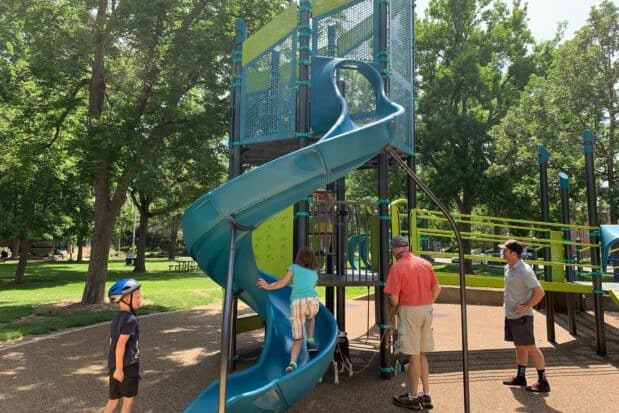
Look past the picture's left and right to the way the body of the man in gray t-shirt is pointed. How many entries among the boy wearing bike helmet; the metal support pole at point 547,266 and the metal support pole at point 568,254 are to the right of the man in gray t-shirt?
2

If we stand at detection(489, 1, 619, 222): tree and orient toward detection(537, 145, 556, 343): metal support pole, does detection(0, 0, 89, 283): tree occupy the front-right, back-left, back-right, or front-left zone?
front-right

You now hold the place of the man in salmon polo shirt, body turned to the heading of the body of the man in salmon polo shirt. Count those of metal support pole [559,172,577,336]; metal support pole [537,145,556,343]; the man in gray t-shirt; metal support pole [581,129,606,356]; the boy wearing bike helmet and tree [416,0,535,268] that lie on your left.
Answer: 1

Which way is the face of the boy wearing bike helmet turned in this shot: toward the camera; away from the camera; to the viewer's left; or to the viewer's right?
to the viewer's right

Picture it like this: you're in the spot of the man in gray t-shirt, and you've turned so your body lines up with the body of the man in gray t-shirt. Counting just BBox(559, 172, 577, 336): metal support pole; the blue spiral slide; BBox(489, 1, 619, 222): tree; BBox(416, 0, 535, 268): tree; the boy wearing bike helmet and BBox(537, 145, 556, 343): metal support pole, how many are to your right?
4

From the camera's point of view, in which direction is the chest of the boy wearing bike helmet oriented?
to the viewer's right

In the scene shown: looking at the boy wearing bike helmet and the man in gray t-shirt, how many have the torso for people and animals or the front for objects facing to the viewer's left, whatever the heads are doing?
1

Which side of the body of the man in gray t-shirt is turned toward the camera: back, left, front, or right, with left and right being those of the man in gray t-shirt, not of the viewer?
left

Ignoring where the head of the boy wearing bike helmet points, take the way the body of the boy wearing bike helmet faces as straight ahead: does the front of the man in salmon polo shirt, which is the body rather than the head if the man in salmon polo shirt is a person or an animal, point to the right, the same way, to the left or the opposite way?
to the left

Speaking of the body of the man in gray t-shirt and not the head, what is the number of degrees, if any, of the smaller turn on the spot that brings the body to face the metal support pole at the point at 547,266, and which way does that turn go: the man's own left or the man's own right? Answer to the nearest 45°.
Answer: approximately 90° to the man's own right

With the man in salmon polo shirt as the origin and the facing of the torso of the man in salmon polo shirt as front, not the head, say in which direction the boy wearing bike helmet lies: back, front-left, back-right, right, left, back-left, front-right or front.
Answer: left

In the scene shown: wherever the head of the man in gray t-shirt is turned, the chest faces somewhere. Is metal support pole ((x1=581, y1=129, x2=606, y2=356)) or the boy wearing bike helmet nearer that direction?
the boy wearing bike helmet

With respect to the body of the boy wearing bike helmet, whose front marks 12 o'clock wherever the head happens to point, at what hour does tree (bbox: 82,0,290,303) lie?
The tree is roughly at 9 o'clock from the boy wearing bike helmet.

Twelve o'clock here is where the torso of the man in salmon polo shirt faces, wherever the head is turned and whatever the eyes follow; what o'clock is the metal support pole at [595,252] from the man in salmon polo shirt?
The metal support pole is roughly at 3 o'clock from the man in salmon polo shirt.

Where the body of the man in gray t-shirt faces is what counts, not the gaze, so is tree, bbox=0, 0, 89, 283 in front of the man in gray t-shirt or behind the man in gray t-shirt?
in front

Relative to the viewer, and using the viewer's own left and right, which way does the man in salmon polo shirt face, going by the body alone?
facing away from the viewer and to the left of the viewer

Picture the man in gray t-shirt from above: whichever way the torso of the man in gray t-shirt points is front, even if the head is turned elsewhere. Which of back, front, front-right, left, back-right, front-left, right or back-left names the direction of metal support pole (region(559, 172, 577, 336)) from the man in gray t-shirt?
right
